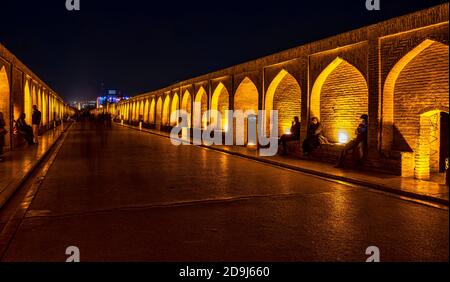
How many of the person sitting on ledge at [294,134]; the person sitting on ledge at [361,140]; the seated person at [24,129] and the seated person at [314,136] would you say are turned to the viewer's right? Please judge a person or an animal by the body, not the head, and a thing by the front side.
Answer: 1

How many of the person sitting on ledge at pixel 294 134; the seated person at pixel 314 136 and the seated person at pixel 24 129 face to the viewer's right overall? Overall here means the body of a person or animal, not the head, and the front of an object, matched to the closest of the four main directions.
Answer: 1

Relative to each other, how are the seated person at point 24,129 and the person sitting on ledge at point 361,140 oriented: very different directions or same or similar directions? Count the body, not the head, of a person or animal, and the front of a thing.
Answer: very different directions

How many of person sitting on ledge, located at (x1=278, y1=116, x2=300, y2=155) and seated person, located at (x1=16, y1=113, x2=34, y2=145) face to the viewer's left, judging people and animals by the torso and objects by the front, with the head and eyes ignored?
1

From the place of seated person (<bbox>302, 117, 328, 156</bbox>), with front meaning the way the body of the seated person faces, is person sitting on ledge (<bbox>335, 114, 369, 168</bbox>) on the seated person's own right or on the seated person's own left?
on the seated person's own left

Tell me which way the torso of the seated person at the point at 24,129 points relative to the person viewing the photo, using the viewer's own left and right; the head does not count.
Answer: facing to the right of the viewer

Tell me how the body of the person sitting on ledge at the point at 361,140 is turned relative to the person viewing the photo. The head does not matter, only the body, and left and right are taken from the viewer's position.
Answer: facing the viewer and to the left of the viewer

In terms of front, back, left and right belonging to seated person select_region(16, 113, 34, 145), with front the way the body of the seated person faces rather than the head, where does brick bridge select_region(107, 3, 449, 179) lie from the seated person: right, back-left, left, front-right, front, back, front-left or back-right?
front-right

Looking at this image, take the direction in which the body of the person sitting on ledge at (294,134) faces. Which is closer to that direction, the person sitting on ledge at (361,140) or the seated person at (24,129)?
the seated person

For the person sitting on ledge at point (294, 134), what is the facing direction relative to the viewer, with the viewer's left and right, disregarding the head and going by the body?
facing to the left of the viewer

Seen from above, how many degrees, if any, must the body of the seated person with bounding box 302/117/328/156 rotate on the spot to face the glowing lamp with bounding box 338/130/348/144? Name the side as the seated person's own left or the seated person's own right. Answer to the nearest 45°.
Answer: approximately 135° to the seated person's own left

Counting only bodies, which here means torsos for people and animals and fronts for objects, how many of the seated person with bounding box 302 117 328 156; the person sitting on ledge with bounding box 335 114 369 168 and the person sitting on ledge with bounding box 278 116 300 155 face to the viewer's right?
0

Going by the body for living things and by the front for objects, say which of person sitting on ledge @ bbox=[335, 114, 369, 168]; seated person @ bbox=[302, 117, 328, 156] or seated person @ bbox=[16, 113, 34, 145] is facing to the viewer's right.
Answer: seated person @ bbox=[16, 113, 34, 145]

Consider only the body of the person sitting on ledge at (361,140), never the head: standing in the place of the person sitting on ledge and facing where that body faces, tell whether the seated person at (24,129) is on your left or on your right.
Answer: on your right

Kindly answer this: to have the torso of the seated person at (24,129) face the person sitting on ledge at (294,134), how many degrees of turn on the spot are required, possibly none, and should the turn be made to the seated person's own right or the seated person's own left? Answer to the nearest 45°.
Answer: approximately 45° to the seated person's own right
